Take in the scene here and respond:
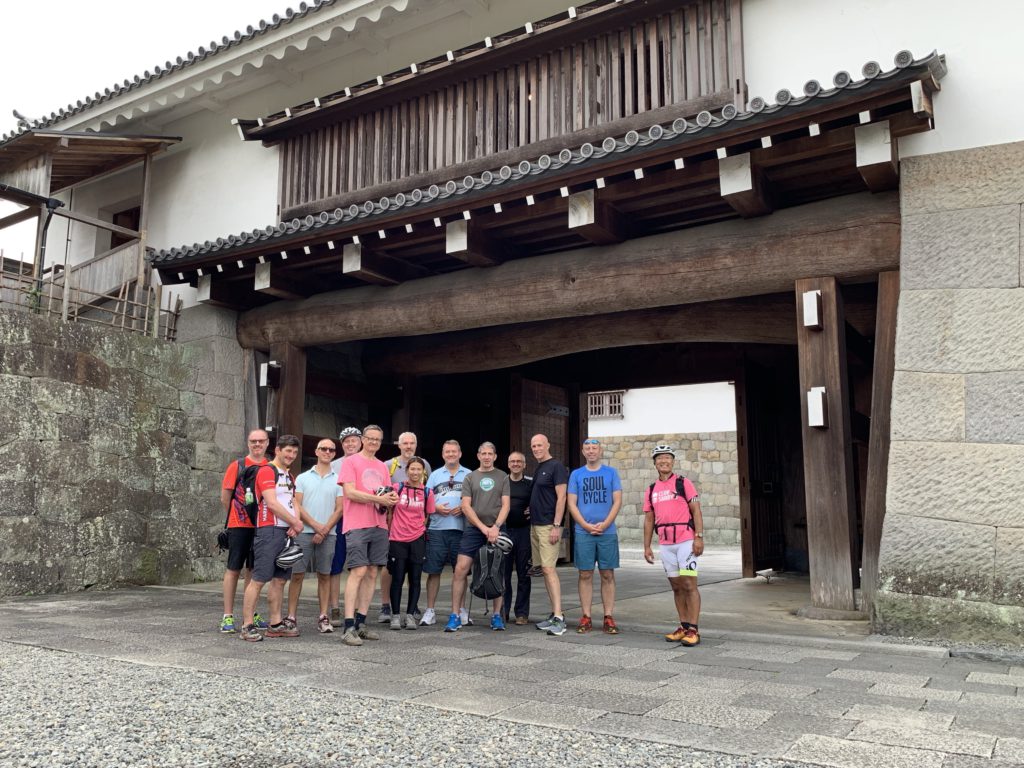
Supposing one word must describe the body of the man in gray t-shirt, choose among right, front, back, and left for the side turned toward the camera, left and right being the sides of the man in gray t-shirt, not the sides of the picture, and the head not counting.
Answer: front

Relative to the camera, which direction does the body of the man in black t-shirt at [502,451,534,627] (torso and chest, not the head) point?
toward the camera

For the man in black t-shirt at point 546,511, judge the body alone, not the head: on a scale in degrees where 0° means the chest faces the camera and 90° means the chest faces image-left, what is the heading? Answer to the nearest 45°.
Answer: approximately 45°

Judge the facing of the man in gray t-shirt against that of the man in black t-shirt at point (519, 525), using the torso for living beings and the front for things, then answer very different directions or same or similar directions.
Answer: same or similar directions

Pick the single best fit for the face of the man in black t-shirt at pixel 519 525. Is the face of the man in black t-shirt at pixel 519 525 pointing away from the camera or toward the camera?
toward the camera

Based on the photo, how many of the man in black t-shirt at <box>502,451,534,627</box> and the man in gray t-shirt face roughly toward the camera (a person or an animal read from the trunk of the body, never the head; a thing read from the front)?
2

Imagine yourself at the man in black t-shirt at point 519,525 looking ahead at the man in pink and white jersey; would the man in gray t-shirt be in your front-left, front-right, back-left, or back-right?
back-right

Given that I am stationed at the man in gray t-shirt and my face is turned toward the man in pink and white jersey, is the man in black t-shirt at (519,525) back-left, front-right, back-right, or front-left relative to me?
front-left
